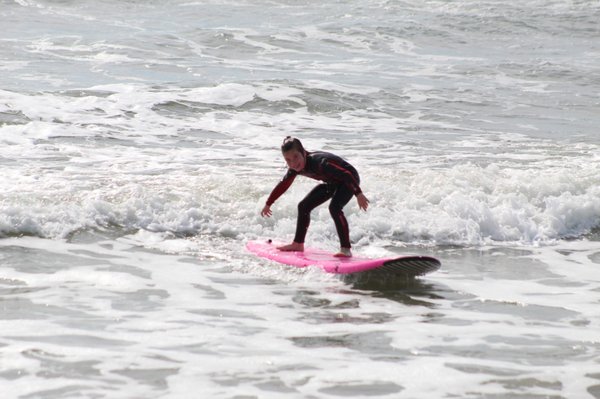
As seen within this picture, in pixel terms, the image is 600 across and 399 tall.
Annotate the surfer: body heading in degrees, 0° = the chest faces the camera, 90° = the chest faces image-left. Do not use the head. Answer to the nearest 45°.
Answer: approximately 45°
